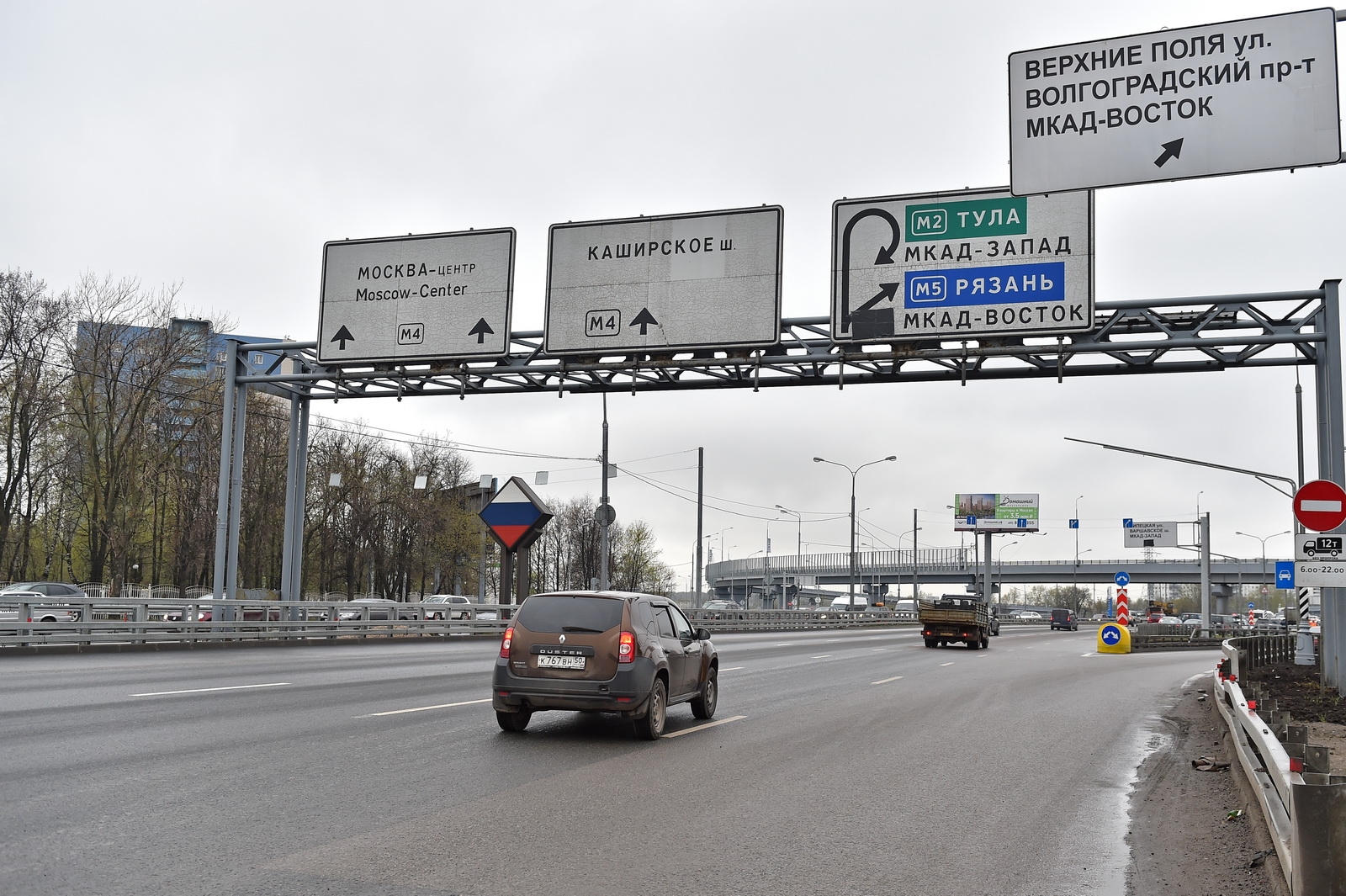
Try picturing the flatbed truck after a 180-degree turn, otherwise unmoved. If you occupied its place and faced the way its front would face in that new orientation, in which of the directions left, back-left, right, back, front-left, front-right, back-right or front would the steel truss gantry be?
front

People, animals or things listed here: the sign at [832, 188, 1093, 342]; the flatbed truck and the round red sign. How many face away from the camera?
1

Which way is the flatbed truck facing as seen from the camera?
away from the camera

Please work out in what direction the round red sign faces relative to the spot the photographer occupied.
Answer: facing the viewer

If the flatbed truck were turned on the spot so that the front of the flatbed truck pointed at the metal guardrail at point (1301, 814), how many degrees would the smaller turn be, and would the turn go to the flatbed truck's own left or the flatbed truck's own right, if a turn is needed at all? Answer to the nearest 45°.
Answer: approximately 180°

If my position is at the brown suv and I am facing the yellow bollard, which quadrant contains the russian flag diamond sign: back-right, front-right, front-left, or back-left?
front-left

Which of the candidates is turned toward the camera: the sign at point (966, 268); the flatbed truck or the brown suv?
the sign

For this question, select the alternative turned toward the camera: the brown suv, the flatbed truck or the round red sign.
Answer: the round red sign

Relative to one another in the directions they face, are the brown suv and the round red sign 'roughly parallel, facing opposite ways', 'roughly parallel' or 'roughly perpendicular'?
roughly parallel, facing opposite ways

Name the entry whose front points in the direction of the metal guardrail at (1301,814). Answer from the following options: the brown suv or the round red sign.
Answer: the round red sign

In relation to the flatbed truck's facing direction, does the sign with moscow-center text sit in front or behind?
behind

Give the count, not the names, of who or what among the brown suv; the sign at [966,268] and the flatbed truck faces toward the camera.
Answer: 1

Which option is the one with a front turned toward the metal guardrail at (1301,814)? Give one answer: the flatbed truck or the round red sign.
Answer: the round red sign

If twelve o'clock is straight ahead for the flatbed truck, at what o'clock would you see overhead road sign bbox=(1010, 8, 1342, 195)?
The overhead road sign is roughly at 6 o'clock from the flatbed truck.
